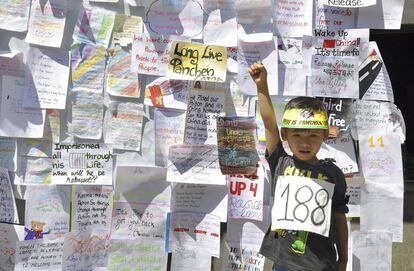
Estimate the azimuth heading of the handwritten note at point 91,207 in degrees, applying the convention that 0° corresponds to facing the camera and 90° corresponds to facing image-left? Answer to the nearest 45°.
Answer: approximately 0°

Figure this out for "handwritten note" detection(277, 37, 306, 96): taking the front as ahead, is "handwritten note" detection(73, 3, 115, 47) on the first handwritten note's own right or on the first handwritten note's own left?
on the first handwritten note's own right

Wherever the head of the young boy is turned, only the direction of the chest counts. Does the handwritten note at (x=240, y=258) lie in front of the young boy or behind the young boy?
behind

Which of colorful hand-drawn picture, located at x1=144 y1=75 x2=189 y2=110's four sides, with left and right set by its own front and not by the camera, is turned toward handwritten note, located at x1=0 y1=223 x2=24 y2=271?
right

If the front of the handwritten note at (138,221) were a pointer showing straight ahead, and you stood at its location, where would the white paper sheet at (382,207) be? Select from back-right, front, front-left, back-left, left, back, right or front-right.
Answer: left

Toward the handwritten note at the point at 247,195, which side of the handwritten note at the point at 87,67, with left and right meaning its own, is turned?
left

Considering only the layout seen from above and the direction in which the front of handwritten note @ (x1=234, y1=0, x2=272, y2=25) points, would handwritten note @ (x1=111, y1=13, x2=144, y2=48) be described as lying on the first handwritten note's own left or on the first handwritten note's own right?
on the first handwritten note's own right
